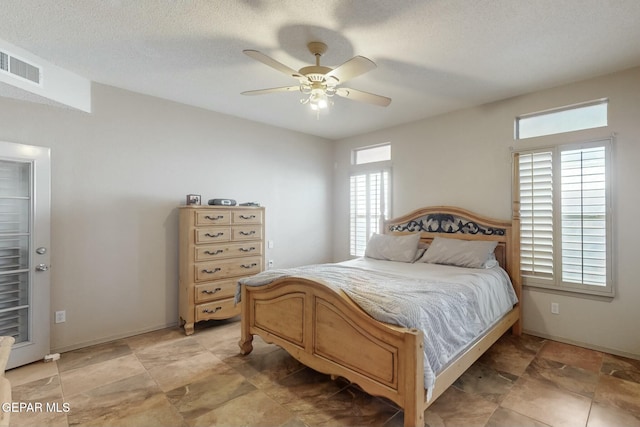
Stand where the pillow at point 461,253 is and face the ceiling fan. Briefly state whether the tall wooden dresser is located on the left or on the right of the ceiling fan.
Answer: right

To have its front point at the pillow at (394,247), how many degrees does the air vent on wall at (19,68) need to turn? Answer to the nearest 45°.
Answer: approximately 45° to its left

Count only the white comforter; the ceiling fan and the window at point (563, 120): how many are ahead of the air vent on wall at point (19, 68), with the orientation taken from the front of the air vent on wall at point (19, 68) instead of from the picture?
3

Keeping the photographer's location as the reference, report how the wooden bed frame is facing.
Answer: facing the viewer and to the left of the viewer

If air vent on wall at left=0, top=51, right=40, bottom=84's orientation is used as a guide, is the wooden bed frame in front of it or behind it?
in front

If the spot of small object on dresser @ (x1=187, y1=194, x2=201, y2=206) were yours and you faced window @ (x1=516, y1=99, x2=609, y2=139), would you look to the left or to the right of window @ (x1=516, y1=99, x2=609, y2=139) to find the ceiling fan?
right

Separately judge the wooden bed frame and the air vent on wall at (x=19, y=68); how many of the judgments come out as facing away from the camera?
0

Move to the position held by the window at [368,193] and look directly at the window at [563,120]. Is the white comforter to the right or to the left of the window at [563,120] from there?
right

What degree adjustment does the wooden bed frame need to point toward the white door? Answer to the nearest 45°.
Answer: approximately 45° to its right

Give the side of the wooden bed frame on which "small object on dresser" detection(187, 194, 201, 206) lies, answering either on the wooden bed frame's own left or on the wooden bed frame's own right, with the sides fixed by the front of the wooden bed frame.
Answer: on the wooden bed frame's own right

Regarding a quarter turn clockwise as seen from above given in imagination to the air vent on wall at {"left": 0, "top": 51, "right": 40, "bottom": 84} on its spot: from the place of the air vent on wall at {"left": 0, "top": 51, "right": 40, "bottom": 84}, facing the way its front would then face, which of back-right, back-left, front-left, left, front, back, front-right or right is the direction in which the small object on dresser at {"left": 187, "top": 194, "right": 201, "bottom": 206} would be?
back-left

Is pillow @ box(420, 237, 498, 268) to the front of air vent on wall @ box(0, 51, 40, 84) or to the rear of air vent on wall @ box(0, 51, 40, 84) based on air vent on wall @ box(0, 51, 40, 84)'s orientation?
to the front

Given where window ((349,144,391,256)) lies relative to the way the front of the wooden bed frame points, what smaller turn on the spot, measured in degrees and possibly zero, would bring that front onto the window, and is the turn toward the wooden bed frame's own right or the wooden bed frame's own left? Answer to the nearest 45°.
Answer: approximately 135° to the wooden bed frame's own right

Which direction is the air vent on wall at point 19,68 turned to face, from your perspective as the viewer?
facing the viewer and to the right of the viewer
